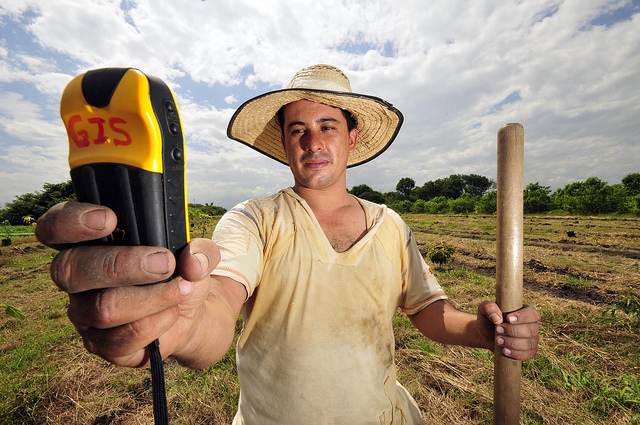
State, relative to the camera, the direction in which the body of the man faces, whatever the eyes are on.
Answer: toward the camera
